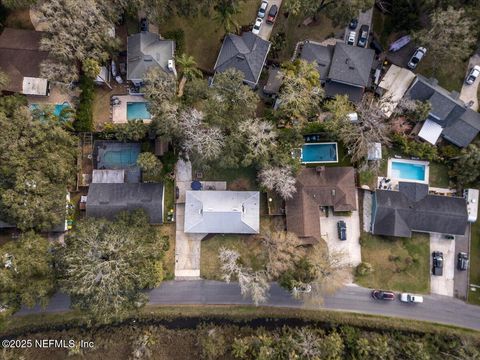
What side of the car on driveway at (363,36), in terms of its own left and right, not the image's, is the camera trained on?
front

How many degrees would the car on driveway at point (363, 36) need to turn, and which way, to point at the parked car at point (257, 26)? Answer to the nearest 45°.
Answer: approximately 90° to its right

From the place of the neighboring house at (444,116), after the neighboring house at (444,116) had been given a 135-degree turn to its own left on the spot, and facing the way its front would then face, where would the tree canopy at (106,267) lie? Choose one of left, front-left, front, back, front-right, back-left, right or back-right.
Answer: front-left

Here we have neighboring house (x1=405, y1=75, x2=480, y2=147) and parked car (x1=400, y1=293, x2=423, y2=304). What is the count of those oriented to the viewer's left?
1

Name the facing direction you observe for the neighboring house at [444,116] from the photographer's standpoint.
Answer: facing away from the viewer and to the right of the viewer

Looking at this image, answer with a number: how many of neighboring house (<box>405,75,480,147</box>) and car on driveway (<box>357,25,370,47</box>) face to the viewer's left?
0

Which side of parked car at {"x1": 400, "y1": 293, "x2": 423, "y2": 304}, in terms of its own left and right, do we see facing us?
left

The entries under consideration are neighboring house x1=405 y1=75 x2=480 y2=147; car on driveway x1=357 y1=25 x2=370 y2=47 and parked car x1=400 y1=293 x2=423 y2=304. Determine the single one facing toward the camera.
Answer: the car on driveway
